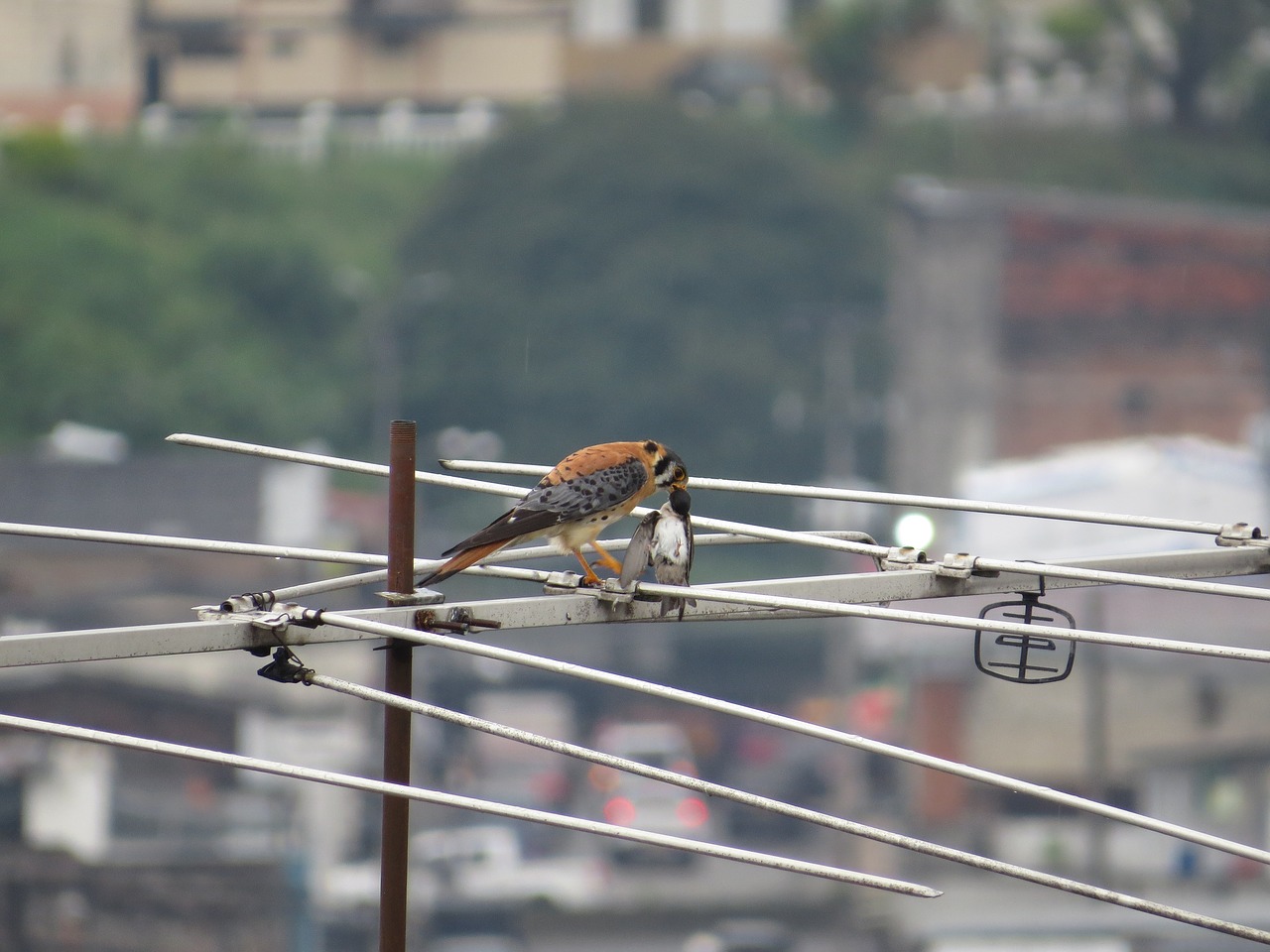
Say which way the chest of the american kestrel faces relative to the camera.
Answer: to the viewer's right

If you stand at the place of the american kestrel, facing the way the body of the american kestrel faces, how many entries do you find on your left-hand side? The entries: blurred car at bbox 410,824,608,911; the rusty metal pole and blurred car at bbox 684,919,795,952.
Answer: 2

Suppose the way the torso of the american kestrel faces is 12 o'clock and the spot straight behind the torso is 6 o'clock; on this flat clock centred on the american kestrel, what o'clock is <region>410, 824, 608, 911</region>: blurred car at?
The blurred car is roughly at 9 o'clock from the american kestrel.

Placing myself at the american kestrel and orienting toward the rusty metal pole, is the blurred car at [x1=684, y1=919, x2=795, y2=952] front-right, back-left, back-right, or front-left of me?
back-right

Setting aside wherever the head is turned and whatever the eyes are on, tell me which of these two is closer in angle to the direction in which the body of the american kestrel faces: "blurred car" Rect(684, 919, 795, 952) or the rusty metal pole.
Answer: the blurred car

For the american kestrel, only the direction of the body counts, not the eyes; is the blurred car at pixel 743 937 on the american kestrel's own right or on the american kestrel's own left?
on the american kestrel's own left

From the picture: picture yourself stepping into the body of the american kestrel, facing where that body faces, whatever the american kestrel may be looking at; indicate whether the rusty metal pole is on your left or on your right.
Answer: on your right
